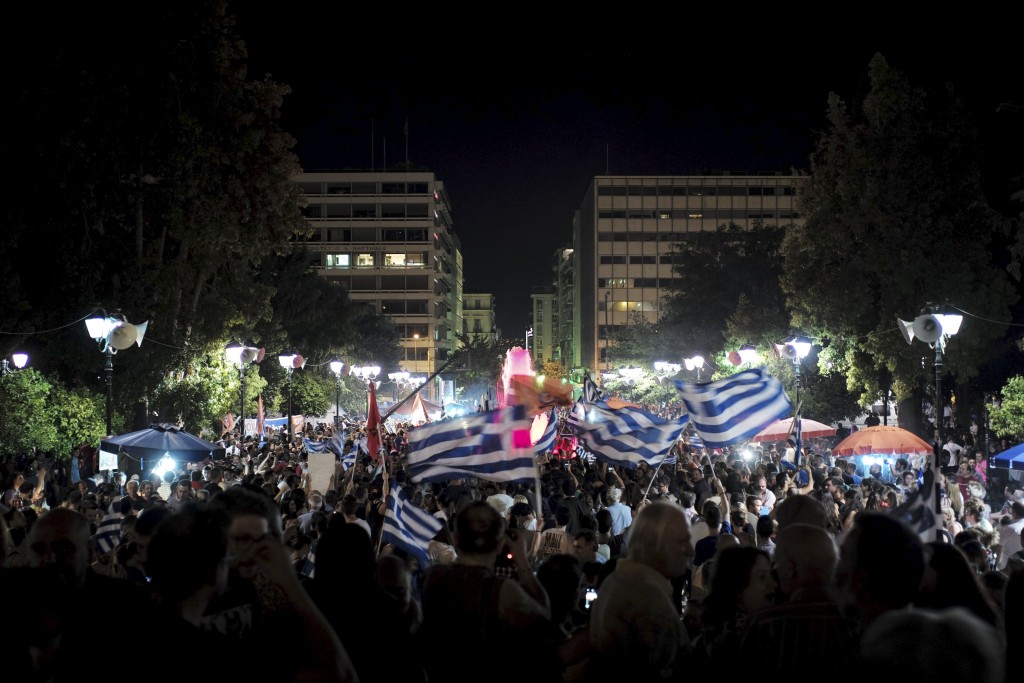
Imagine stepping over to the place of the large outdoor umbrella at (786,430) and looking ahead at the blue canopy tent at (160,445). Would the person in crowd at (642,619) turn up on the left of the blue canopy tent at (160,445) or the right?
left

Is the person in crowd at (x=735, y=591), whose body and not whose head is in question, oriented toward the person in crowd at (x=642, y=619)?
no

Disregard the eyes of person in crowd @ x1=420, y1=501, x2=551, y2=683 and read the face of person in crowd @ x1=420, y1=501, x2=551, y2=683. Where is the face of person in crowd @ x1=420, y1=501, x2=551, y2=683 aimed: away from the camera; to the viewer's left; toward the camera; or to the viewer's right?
away from the camera

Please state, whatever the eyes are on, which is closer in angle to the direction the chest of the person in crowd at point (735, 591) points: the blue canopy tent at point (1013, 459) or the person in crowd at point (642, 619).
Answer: the blue canopy tent

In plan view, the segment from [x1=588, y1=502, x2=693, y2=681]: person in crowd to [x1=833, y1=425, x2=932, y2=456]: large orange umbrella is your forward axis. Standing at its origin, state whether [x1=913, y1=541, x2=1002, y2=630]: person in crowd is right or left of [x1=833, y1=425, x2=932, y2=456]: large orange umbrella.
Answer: right

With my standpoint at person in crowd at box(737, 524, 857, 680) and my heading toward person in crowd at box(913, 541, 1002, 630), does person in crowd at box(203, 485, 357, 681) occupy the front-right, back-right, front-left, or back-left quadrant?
back-left

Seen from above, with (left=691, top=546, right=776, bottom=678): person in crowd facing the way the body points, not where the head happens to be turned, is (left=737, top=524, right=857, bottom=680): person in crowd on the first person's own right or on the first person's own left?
on the first person's own right

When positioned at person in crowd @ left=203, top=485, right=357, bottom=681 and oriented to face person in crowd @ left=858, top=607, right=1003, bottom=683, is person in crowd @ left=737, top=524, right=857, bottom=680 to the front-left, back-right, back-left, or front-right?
front-left

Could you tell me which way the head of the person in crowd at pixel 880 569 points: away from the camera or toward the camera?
away from the camera

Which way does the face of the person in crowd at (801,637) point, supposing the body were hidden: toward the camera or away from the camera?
away from the camera
